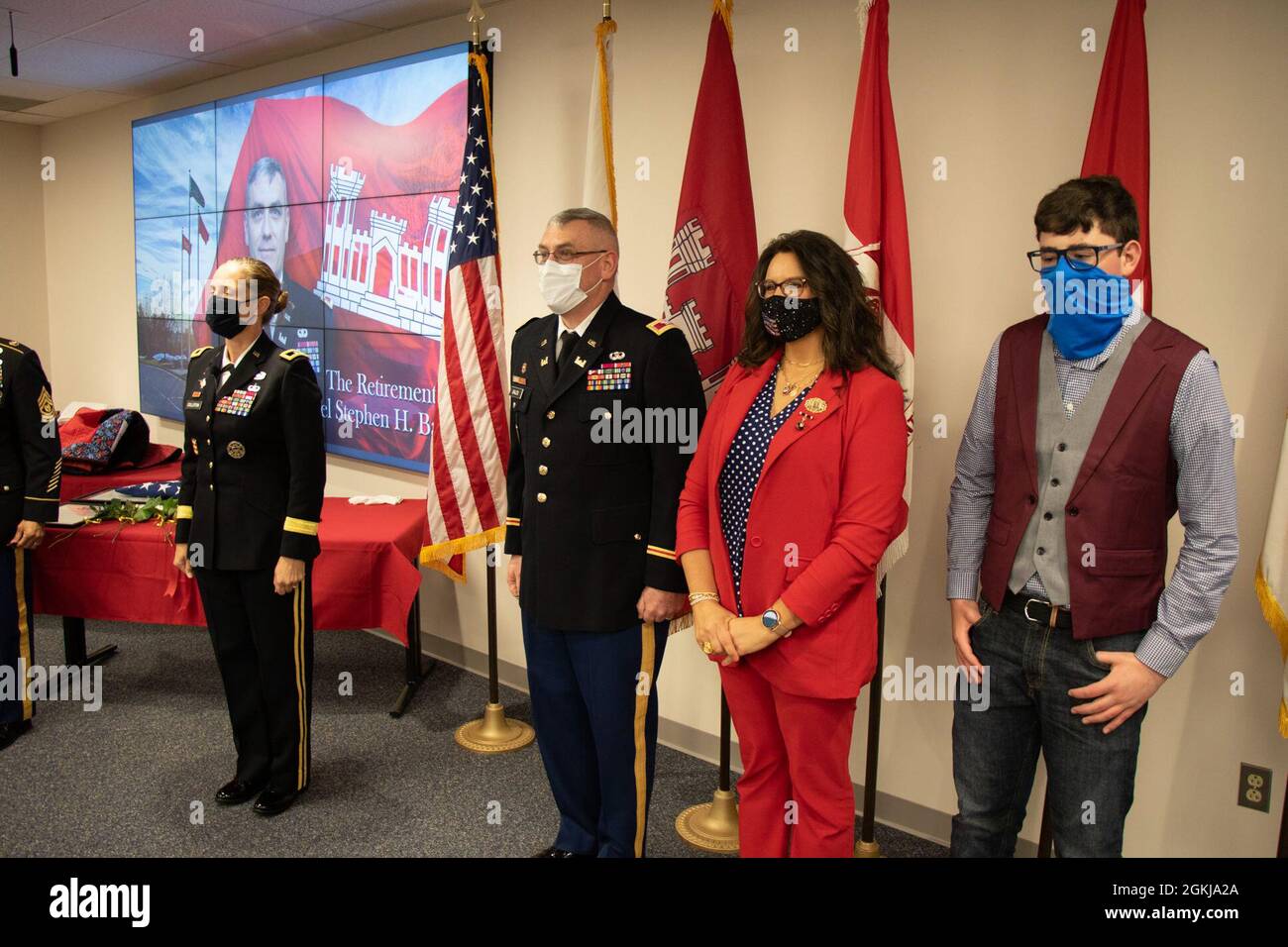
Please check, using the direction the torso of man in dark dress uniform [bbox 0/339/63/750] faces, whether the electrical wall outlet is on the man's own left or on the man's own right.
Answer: on the man's own left

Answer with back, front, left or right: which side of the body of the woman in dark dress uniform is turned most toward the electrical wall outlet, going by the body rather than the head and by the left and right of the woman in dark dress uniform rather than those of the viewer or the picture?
left

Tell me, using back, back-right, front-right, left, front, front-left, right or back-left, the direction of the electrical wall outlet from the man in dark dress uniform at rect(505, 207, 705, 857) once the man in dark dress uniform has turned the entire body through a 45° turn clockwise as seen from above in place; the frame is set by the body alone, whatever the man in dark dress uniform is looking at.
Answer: back

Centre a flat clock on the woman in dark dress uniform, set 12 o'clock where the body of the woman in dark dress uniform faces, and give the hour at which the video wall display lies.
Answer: The video wall display is roughly at 5 o'clock from the woman in dark dress uniform.

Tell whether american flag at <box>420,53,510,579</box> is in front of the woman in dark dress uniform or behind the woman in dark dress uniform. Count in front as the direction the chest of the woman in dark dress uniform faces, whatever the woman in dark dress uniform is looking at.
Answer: behind

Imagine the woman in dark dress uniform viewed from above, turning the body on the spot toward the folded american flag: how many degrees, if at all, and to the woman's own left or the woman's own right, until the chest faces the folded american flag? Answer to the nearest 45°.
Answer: approximately 135° to the woman's own right

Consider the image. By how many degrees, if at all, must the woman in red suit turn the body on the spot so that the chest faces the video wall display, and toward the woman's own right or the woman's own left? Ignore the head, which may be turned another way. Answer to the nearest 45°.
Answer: approximately 90° to the woman's own right
